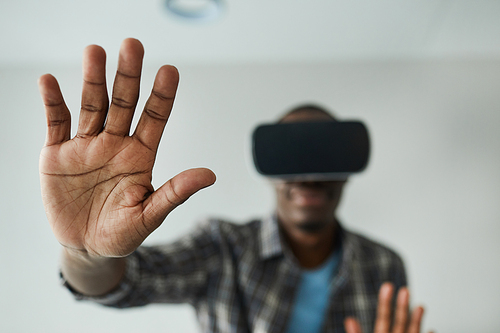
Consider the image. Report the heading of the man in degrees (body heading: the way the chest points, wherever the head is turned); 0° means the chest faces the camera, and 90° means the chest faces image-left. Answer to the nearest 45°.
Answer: approximately 0°
